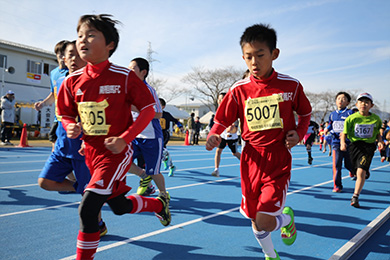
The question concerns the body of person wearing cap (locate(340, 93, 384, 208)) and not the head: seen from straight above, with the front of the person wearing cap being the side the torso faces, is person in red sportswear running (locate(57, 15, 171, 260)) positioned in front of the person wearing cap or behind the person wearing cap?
in front

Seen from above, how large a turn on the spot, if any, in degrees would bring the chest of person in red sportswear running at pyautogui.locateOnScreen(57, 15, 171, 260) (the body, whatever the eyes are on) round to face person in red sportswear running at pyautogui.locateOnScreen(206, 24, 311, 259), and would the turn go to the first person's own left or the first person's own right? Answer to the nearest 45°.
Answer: approximately 135° to the first person's own left

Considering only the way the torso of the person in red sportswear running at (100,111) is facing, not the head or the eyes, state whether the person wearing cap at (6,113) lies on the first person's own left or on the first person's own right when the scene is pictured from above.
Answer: on the first person's own right

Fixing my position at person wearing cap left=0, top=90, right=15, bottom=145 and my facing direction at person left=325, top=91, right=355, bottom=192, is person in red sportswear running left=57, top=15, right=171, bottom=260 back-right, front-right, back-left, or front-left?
front-right

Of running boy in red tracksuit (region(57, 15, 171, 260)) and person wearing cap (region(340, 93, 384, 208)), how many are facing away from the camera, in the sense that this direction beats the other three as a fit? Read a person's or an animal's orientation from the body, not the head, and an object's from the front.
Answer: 0

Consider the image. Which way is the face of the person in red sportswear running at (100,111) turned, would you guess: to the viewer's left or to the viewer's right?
to the viewer's left

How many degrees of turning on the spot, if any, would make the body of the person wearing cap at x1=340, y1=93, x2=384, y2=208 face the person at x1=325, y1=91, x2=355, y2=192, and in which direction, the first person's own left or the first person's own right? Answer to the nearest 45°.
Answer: approximately 180°

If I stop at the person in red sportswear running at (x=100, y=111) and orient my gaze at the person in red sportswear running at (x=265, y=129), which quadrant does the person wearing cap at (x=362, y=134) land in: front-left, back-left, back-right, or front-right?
front-left

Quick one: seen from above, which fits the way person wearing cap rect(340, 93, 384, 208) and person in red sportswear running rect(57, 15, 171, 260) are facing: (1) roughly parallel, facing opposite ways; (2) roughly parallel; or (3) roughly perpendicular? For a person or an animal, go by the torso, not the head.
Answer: roughly parallel

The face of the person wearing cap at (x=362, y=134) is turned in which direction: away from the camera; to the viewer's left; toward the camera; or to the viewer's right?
toward the camera

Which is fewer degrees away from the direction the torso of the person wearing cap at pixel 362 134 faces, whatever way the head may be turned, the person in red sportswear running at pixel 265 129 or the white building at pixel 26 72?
the person in red sportswear running

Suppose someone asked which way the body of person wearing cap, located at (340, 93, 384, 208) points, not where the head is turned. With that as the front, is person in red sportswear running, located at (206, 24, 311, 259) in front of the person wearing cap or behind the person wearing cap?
in front

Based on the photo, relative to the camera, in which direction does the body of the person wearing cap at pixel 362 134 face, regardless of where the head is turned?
toward the camera

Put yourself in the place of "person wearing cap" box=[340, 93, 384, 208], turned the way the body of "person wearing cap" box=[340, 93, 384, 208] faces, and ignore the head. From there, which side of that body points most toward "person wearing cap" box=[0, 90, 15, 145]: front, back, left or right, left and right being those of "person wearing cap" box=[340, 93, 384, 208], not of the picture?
right

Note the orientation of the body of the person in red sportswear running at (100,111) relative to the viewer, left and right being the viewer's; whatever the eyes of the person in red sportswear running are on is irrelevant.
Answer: facing the viewer and to the left of the viewer
